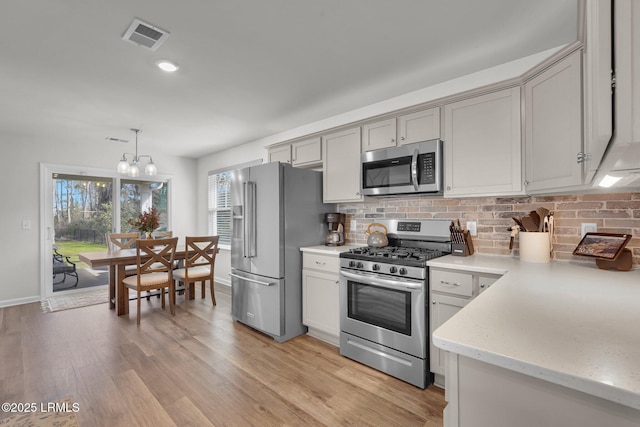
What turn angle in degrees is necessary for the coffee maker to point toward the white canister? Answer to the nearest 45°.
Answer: approximately 90° to its left

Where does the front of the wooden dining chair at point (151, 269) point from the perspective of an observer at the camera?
facing away from the viewer and to the left of the viewer

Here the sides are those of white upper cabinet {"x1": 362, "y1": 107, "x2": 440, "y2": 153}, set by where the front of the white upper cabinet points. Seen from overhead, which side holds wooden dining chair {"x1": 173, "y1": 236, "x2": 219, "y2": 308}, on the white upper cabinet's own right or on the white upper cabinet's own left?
on the white upper cabinet's own right

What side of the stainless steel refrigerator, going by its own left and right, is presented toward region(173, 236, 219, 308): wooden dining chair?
right

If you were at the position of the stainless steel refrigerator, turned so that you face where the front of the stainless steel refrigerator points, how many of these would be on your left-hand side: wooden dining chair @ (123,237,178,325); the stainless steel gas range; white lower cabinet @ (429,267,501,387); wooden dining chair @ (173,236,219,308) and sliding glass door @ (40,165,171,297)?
2

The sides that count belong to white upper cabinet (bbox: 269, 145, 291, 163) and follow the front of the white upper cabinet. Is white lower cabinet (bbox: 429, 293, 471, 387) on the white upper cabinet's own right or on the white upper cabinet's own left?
on the white upper cabinet's own left

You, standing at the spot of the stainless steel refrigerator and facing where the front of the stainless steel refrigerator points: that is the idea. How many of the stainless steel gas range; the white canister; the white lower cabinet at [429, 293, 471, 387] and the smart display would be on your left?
4

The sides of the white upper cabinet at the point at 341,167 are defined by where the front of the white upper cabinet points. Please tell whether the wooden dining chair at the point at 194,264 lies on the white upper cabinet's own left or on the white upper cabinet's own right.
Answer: on the white upper cabinet's own right
